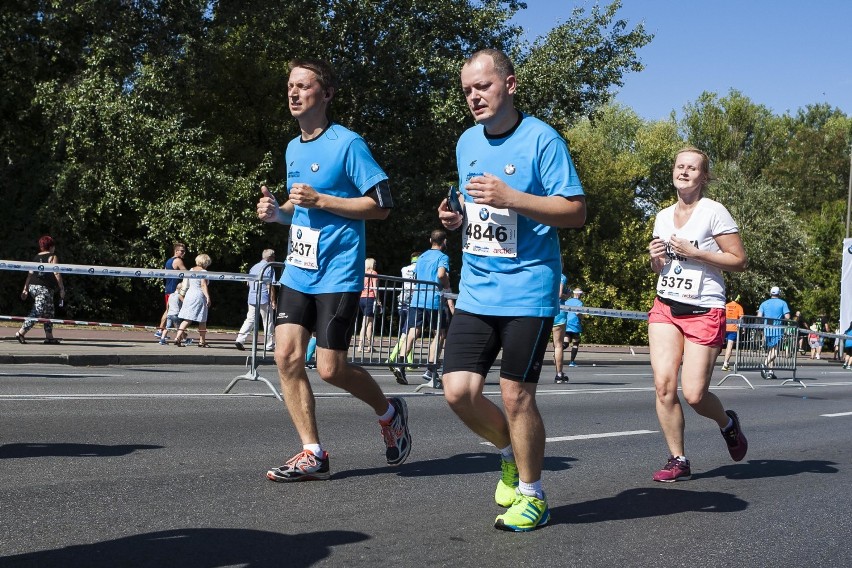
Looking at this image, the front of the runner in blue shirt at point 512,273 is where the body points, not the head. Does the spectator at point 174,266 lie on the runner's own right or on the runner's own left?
on the runner's own right

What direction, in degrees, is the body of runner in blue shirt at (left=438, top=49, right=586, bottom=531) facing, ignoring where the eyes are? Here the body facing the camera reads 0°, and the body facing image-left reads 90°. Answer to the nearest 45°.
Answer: approximately 45°

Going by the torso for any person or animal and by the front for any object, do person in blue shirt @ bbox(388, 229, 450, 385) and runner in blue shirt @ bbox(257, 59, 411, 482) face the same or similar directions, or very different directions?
very different directions

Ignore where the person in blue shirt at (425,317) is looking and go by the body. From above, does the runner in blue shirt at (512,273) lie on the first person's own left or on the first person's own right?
on the first person's own right

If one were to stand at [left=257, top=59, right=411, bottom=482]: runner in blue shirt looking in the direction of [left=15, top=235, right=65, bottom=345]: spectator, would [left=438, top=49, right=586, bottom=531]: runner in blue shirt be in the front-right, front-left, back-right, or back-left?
back-right

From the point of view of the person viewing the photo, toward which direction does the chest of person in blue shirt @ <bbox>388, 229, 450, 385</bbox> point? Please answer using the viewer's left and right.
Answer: facing away from the viewer and to the right of the viewer

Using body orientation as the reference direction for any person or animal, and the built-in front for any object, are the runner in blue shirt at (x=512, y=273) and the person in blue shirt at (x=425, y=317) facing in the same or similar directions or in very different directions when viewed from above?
very different directions

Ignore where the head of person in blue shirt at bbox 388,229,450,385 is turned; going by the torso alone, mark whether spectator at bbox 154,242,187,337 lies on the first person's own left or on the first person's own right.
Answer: on the first person's own left

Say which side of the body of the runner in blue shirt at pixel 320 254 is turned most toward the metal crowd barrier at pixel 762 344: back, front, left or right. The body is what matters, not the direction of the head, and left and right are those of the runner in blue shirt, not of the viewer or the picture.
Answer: back

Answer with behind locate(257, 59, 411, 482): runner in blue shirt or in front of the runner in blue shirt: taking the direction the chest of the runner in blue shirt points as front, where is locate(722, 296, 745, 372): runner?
behind
